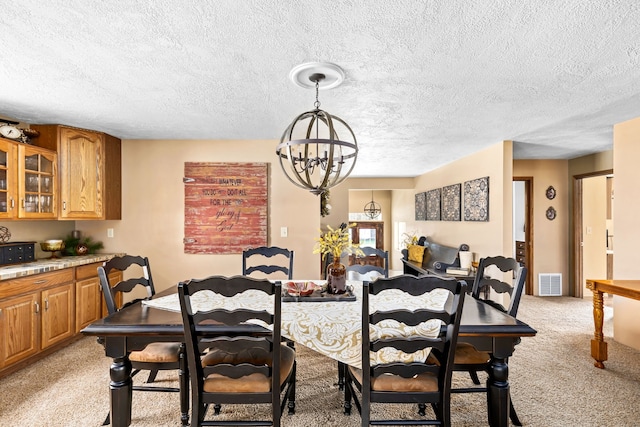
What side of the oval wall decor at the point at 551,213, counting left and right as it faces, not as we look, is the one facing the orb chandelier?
front

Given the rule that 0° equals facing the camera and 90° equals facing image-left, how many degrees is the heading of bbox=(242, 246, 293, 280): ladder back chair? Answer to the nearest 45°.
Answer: approximately 0°

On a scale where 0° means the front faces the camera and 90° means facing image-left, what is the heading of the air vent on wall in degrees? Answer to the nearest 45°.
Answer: approximately 0°

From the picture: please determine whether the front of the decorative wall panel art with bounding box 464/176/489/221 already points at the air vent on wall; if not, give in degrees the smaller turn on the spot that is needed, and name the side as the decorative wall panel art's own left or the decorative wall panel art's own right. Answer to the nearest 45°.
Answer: approximately 180°

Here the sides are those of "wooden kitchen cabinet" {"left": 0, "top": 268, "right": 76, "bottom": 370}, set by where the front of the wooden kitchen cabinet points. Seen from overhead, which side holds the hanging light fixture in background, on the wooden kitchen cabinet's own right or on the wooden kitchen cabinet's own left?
on the wooden kitchen cabinet's own left

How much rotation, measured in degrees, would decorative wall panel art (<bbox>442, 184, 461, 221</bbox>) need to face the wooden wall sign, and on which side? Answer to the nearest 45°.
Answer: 0° — it already faces it

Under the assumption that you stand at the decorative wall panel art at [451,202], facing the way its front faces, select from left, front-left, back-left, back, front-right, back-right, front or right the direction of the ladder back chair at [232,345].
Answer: front-left

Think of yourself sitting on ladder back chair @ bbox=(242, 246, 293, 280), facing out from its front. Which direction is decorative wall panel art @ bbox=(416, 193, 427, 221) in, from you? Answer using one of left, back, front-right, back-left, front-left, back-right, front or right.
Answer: back-left

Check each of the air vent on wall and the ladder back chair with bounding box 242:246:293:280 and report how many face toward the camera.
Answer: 2

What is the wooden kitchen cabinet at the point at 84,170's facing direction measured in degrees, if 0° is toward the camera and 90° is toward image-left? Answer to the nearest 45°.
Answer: approximately 315°

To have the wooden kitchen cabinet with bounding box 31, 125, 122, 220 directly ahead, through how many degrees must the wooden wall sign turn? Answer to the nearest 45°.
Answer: approximately 90° to its right

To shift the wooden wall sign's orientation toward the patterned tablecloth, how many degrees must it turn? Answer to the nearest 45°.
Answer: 0° — it already faces it
